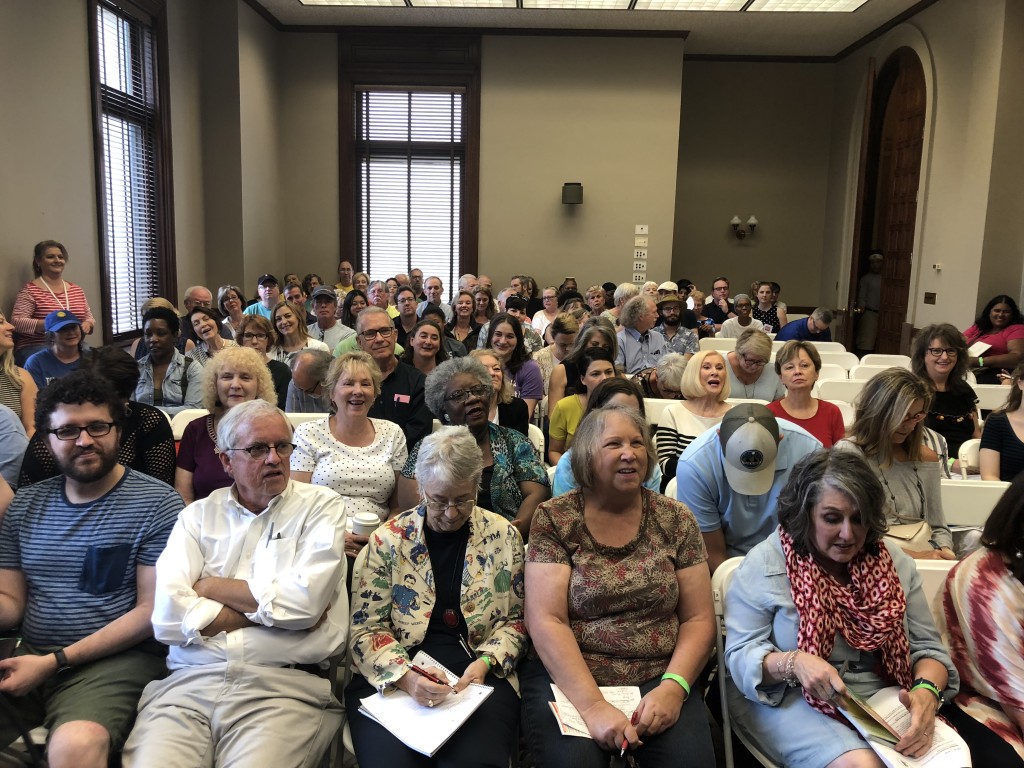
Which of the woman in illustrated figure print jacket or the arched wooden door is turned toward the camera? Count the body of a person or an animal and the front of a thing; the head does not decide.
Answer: the woman in illustrated figure print jacket

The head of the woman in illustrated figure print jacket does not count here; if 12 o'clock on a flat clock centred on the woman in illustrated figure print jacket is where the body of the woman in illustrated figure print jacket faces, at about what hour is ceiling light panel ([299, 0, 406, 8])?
The ceiling light panel is roughly at 6 o'clock from the woman in illustrated figure print jacket.

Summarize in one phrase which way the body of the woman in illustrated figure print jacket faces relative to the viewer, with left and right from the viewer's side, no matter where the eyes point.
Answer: facing the viewer

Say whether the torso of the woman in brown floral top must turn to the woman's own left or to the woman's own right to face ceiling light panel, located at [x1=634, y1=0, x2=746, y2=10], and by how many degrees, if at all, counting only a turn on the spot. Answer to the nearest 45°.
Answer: approximately 180°

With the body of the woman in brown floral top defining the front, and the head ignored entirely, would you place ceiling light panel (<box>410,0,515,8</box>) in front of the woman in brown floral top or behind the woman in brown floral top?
behind

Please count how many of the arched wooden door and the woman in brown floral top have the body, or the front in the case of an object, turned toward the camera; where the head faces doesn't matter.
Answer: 1

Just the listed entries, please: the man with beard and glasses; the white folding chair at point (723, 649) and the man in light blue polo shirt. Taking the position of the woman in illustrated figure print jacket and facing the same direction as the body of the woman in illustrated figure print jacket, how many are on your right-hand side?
1

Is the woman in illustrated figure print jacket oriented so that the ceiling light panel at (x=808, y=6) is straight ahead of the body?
no

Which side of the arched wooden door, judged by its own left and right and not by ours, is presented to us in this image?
left

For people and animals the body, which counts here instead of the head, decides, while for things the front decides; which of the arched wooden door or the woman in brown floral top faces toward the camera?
the woman in brown floral top

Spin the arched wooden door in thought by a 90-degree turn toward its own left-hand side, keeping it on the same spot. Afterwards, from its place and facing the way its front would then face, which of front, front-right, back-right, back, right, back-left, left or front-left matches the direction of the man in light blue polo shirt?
front

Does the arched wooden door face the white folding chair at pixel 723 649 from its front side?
no

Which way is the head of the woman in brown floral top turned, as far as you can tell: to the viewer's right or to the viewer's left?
to the viewer's right

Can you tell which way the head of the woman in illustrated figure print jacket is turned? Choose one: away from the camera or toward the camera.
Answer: toward the camera

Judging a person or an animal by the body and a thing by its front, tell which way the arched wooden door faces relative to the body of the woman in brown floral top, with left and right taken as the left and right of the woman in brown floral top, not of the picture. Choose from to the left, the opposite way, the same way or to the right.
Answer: to the right

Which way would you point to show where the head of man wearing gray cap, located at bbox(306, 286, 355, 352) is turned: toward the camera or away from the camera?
toward the camera

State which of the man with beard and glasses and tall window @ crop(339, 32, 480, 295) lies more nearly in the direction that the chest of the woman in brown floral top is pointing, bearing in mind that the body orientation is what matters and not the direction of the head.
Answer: the man with beard and glasses

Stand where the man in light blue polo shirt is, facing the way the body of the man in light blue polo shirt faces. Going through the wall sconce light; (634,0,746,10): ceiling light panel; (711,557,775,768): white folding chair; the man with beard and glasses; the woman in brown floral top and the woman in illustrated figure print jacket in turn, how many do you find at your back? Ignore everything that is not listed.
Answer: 2
